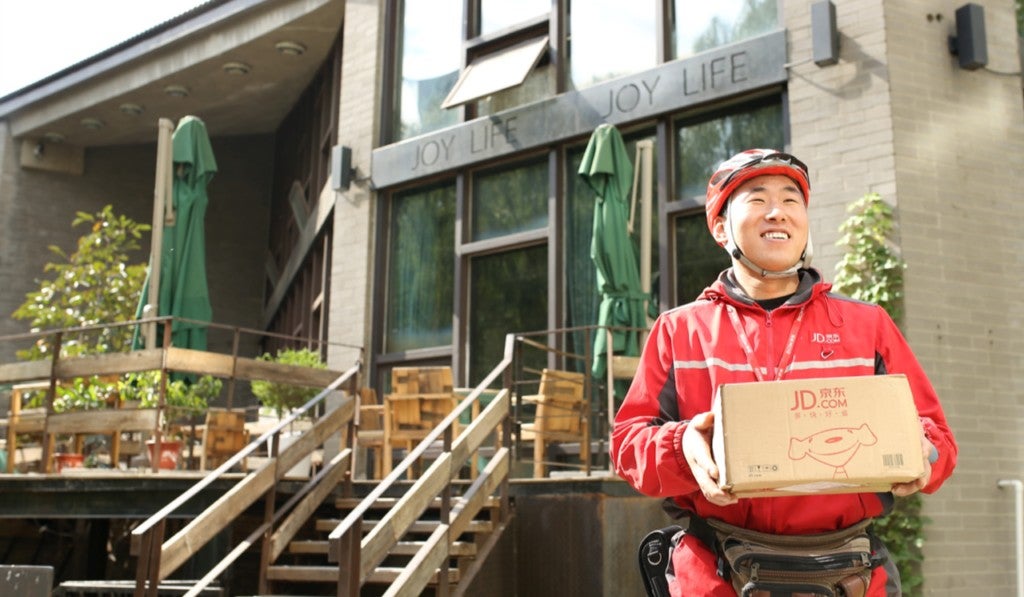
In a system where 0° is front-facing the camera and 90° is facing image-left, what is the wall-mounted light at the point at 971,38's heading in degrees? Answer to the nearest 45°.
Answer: approximately 315°

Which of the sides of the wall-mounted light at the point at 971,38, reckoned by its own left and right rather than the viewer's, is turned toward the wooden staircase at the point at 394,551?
right

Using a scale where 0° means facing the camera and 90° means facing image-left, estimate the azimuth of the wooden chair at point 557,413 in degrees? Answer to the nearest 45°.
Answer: approximately 135°
